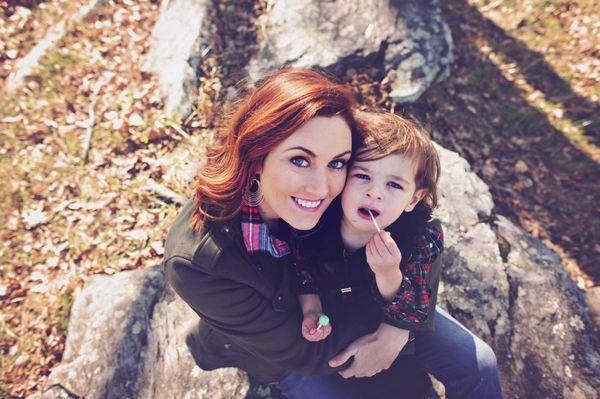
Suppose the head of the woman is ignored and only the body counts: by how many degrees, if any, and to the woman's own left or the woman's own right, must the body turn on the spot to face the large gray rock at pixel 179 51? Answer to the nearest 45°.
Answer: approximately 180°

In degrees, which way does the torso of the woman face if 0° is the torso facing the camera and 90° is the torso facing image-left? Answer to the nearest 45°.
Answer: approximately 315°

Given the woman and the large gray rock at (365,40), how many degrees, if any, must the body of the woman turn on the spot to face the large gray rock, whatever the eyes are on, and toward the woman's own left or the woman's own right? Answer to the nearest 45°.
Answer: approximately 135° to the woman's own left
